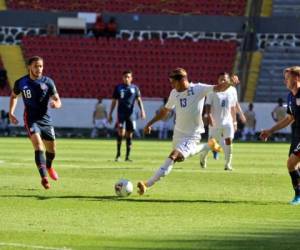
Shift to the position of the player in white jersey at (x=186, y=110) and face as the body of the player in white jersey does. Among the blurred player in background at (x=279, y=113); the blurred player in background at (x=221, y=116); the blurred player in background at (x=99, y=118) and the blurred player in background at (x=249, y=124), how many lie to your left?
0

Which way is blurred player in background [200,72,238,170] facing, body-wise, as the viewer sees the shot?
toward the camera

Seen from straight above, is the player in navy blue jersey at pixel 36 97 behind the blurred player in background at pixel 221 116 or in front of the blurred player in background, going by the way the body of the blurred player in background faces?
in front

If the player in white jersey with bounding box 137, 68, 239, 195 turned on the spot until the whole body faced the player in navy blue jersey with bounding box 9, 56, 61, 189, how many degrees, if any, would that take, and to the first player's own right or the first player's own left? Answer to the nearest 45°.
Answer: approximately 45° to the first player's own right

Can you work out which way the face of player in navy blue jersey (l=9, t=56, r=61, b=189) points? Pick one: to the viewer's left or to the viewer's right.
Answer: to the viewer's right

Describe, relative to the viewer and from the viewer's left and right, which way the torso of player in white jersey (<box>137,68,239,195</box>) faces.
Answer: facing the viewer and to the left of the viewer

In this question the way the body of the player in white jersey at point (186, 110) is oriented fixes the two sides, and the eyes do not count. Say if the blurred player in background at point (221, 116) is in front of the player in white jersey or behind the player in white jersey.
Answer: behind

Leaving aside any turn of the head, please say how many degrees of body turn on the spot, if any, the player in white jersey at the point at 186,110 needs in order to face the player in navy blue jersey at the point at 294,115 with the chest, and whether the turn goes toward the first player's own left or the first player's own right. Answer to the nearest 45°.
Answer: approximately 90° to the first player's own left

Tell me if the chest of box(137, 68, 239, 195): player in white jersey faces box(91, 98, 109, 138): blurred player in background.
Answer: no

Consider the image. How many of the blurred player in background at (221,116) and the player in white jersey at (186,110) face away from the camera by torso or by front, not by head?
0

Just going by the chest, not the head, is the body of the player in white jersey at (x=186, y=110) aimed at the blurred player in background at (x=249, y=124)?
no

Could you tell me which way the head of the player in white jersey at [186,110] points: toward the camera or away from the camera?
toward the camera

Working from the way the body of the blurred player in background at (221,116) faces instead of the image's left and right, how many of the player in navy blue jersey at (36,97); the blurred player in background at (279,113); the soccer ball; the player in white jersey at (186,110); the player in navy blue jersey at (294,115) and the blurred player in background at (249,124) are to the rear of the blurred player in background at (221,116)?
2

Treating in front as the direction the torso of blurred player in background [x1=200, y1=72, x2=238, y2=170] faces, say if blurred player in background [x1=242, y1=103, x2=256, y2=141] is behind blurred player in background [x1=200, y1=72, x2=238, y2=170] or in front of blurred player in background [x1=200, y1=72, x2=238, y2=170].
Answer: behind
